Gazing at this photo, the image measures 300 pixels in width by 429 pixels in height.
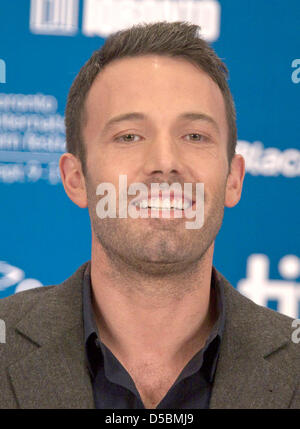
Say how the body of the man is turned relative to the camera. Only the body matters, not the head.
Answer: toward the camera
